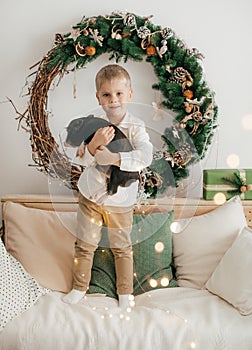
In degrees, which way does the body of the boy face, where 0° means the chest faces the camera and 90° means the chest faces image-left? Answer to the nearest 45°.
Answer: approximately 0°

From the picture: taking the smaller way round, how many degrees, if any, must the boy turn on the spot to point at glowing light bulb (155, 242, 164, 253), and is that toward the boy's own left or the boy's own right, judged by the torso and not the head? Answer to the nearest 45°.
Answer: approximately 135° to the boy's own left

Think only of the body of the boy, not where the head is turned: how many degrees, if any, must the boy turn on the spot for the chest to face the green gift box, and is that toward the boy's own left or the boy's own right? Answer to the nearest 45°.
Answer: approximately 135° to the boy's own left

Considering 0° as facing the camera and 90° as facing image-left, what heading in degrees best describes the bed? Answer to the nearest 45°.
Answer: approximately 0°

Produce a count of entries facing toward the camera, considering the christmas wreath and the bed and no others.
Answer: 2

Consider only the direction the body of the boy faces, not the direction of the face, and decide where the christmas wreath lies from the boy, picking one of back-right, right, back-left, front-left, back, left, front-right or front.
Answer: back
